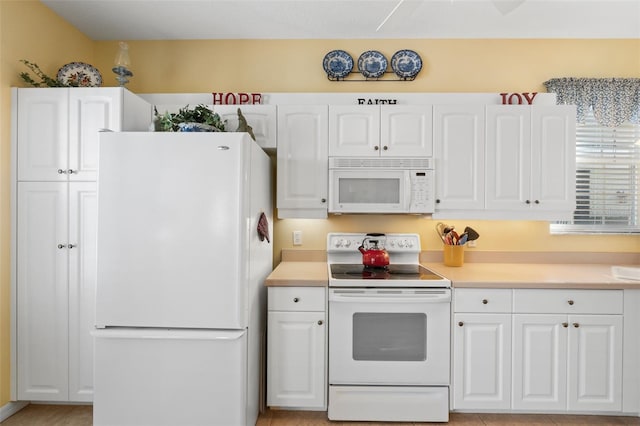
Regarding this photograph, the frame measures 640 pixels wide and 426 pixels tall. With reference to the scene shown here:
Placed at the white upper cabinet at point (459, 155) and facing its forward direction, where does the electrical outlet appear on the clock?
The electrical outlet is roughly at 3 o'clock from the white upper cabinet.

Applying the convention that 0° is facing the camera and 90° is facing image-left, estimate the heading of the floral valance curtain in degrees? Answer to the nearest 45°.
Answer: approximately 0°

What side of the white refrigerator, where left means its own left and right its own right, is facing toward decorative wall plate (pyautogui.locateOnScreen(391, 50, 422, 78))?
left

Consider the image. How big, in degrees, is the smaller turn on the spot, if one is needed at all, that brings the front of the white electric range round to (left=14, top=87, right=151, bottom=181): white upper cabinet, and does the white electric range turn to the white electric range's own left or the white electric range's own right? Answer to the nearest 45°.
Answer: approximately 90° to the white electric range's own right

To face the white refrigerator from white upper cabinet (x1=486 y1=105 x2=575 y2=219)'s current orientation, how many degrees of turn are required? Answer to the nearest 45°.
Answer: approximately 45° to its right

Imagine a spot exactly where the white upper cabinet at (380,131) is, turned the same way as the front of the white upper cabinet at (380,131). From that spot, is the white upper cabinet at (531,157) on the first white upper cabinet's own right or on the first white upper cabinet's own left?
on the first white upper cabinet's own left

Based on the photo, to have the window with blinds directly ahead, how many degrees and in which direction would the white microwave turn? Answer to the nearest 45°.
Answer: approximately 90° to its left

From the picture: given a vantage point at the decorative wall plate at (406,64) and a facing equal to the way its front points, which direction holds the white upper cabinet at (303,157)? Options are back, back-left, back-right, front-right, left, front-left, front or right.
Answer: front-right

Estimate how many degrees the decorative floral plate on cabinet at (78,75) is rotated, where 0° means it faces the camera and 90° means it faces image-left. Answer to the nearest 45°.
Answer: approximately 0°
